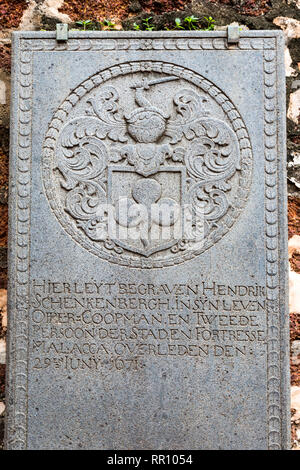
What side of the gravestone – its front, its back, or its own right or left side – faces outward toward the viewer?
front
